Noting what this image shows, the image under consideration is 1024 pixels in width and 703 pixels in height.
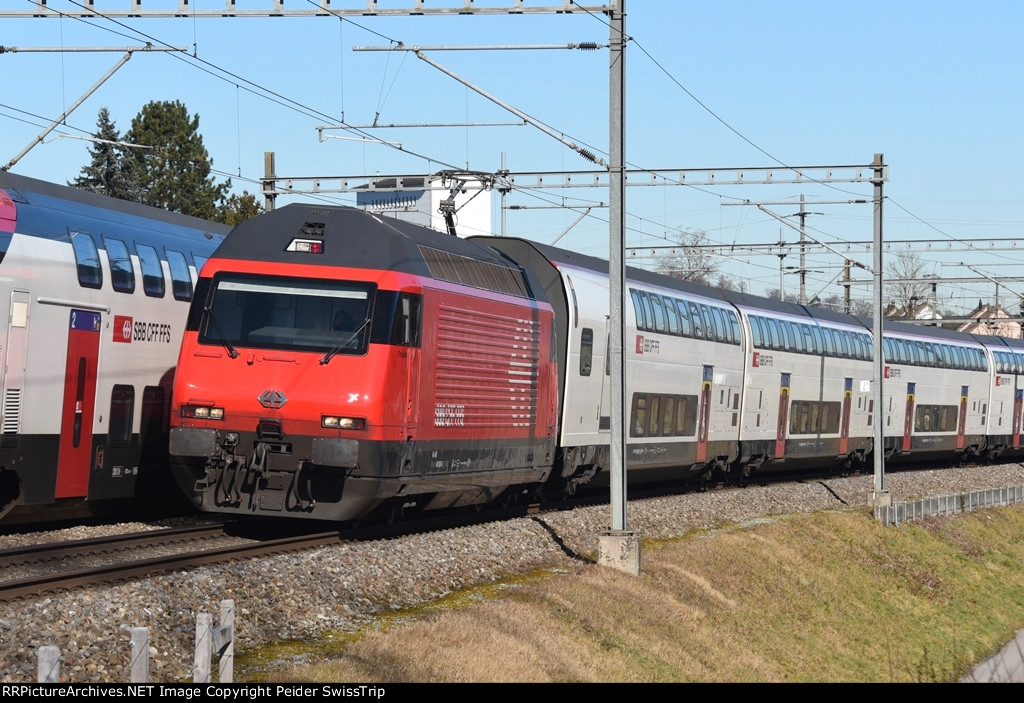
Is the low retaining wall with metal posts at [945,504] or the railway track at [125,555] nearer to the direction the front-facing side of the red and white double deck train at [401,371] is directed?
the railway track

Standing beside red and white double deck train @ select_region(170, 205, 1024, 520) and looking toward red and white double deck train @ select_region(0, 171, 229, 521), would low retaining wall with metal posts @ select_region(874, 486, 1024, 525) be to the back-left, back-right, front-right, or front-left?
back-right

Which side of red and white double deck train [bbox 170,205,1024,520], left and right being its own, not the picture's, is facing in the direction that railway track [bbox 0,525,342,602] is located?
front

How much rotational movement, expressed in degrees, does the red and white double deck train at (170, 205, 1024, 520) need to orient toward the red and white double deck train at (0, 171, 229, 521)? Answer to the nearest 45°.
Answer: approximately 45° to its right

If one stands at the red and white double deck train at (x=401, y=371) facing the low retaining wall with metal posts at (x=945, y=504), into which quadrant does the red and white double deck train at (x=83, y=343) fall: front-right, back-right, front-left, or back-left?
back-left

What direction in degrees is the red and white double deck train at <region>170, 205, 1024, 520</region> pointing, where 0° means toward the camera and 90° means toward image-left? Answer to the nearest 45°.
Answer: approximately 45°

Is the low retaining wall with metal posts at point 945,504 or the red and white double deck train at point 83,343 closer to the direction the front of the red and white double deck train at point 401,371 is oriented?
the red and white double deck train

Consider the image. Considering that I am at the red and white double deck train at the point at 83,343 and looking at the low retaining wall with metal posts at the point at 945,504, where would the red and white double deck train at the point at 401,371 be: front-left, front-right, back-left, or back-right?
front-right

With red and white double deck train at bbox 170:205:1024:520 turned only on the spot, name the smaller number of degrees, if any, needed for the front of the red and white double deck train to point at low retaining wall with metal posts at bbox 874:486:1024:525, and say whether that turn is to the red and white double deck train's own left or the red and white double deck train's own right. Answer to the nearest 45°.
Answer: approximately 180°
